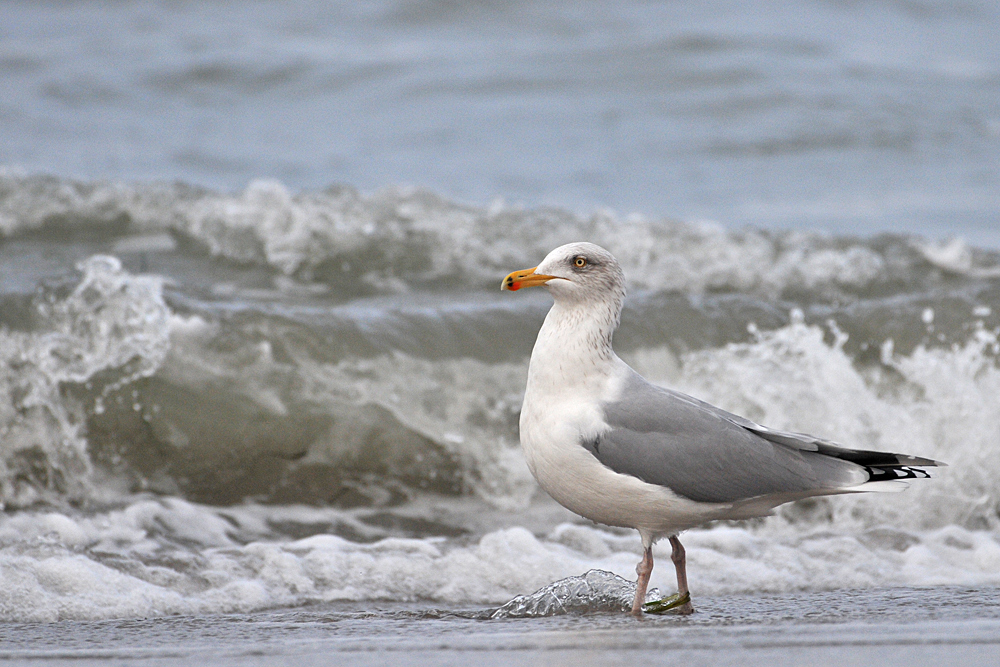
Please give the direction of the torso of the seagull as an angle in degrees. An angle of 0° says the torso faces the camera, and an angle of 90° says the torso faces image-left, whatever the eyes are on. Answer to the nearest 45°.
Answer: approximately 90°
